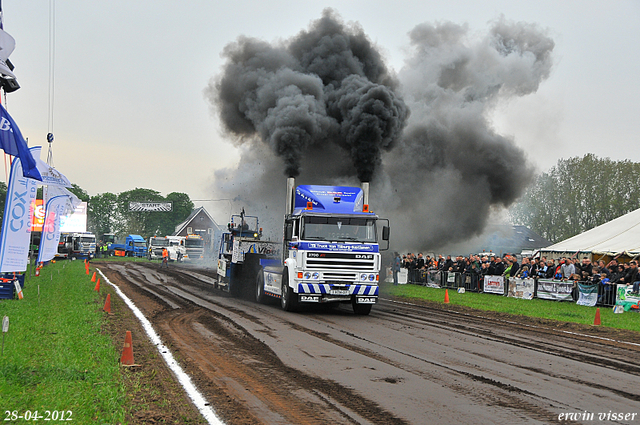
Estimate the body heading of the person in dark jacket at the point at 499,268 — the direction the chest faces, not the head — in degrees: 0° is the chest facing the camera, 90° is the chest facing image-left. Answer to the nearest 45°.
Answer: approximately 45°

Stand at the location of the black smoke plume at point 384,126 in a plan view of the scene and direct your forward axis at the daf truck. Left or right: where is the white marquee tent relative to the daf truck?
left

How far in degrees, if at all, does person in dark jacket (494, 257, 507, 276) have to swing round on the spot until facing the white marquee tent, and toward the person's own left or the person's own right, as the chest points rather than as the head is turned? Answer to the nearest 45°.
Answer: approximately 180°

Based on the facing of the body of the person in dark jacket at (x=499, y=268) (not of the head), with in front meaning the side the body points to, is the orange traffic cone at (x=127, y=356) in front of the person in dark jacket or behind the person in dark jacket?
in front

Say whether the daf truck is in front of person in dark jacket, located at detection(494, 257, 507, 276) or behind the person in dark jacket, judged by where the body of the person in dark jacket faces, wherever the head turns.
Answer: in front

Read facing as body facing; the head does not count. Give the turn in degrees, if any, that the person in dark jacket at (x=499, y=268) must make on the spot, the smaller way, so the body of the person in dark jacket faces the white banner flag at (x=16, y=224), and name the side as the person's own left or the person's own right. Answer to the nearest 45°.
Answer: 0° — they already face it

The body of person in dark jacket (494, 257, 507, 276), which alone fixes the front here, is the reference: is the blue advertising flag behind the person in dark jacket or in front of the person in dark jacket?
in front

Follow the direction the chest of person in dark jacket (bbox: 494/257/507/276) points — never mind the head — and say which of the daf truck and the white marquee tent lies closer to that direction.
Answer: the daf truck

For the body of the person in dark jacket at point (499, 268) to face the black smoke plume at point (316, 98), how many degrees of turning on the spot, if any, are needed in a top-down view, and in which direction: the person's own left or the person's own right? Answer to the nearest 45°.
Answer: approximately 45° to the person's own right
